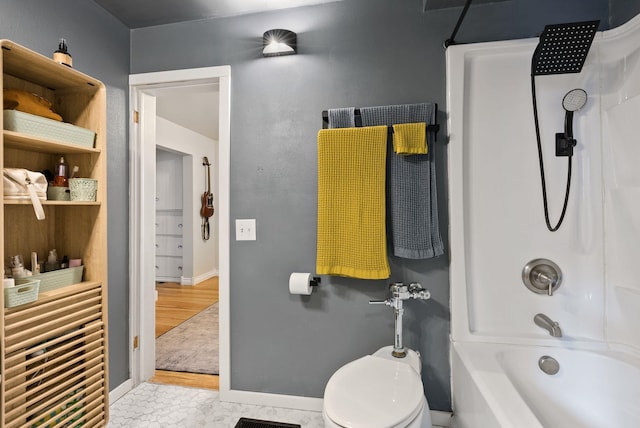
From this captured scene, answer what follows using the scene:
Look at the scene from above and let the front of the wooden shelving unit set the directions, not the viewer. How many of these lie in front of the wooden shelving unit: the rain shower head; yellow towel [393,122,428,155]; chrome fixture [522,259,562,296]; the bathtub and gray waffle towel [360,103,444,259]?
5

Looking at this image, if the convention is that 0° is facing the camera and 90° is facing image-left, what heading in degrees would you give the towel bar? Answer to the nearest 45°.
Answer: approximately 0°

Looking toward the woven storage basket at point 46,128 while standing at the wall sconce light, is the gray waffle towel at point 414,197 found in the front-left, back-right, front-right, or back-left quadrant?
back-left

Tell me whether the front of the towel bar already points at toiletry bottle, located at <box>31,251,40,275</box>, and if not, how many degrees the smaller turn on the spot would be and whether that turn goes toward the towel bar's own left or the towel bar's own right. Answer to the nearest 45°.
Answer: approximately 45° to the towel bar's own right

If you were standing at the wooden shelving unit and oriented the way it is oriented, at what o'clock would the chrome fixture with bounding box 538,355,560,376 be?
The chrome fixture is roughly at 12 o'clock from the wooden shelving unit.
